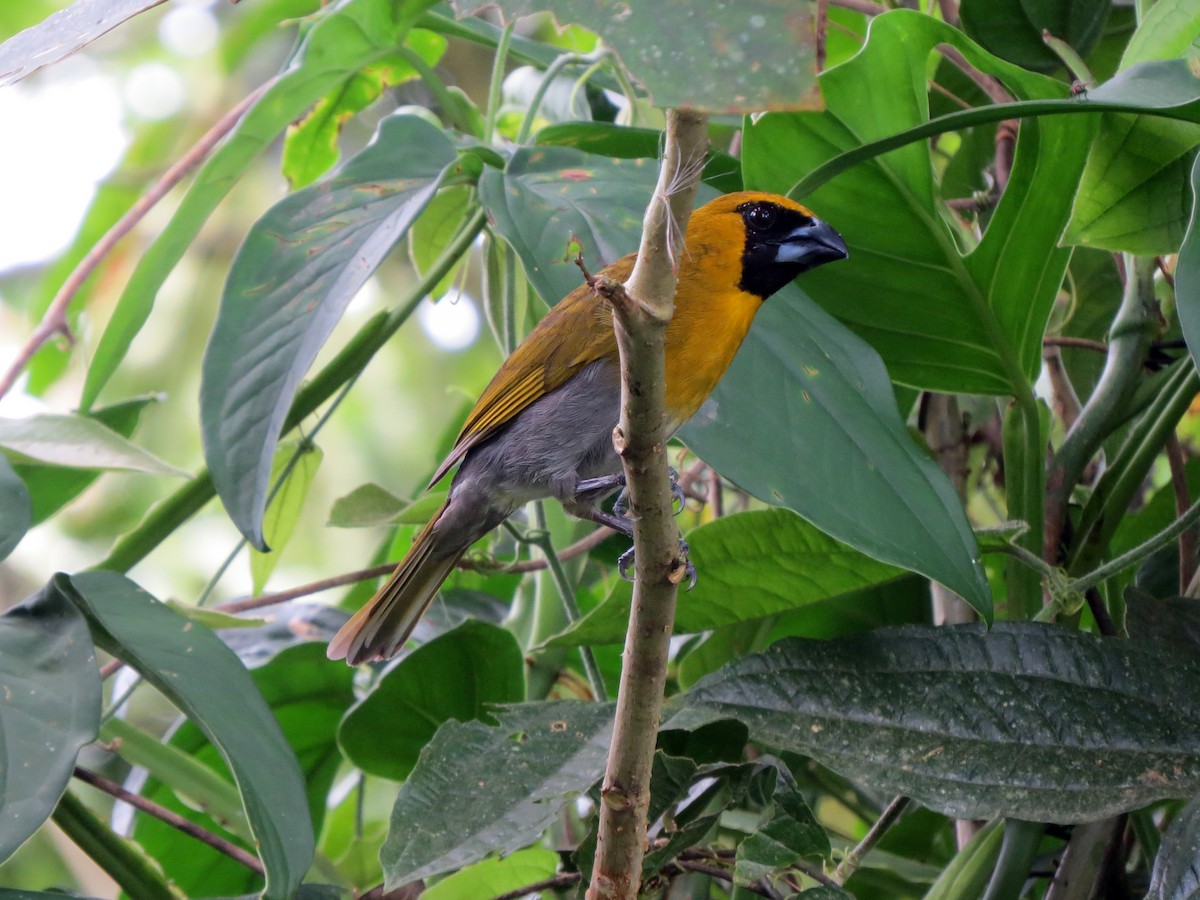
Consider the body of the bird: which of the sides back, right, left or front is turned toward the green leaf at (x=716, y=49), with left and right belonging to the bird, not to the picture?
right

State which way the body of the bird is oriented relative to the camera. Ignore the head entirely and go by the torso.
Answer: to the viewer's right

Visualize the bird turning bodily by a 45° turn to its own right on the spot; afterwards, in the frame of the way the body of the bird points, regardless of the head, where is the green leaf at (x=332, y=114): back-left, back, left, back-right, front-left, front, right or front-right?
back-left

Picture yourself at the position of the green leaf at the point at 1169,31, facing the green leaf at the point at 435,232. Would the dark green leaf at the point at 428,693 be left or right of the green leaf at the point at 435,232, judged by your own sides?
left
